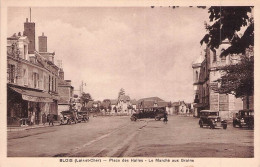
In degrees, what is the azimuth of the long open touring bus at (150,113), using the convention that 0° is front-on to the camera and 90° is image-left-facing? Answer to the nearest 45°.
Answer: approximately 90°

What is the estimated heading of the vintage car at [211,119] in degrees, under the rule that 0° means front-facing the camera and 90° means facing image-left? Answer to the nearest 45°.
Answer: approximately 315°

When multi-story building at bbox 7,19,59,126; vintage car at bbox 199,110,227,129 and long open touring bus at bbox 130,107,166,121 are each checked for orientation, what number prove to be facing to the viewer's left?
1

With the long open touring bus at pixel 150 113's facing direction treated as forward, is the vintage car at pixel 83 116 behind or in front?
in front

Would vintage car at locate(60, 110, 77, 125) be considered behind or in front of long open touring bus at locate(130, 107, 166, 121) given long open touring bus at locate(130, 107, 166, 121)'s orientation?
in front

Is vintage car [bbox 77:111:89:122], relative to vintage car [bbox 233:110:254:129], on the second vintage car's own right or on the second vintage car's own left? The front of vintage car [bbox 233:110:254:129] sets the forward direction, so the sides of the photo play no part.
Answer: on the second vintage car's own right

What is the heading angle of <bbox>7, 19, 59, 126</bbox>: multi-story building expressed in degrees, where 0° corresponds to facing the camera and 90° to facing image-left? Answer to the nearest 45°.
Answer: approximately 315°

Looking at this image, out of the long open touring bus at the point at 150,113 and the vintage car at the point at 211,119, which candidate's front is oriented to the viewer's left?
the long open touring bus at the point at 150,113
